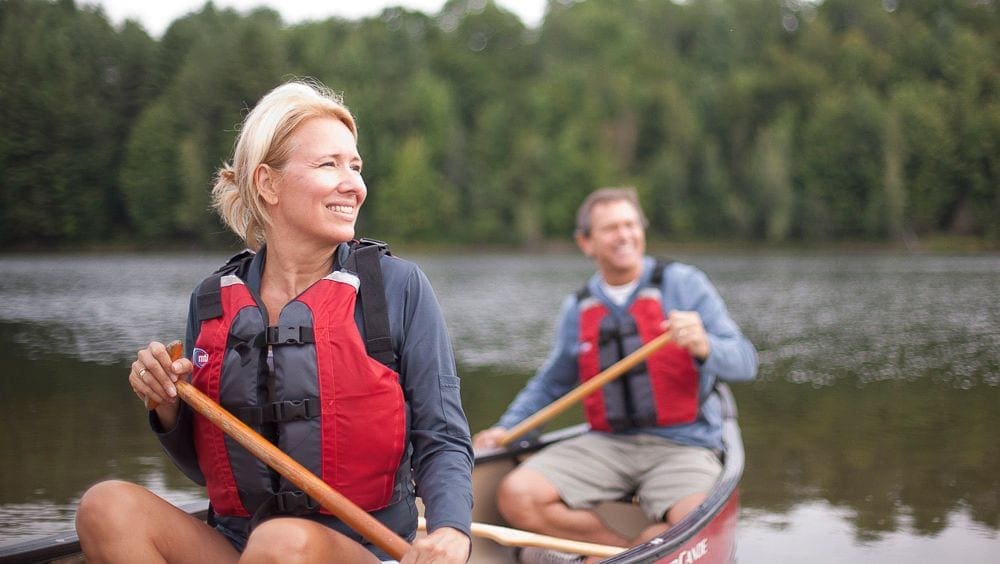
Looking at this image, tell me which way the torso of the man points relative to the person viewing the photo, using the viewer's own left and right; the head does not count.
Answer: facing the viewer

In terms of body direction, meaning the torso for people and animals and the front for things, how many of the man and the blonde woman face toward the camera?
2

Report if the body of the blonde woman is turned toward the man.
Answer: no

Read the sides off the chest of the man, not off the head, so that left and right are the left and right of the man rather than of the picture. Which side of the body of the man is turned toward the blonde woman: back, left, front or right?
front

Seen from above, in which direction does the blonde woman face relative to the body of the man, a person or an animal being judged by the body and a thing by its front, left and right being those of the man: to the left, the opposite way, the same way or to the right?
the same way

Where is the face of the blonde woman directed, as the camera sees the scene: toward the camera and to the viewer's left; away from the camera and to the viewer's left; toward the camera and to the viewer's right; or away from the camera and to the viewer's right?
toward the camera and to the viewer's right
